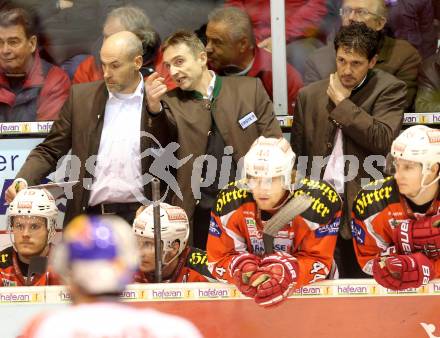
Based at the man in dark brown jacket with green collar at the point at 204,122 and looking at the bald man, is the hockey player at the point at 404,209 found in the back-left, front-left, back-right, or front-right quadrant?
back-left

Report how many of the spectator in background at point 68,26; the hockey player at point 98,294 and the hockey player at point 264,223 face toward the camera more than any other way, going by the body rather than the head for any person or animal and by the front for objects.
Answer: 2

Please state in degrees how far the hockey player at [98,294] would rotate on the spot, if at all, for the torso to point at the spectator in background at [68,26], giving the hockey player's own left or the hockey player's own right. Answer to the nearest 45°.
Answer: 0° — they already face them

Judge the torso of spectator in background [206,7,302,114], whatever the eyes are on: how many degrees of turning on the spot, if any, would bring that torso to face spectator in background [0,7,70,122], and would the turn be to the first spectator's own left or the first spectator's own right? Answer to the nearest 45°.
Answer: approximately 45° to the first spectator's own right

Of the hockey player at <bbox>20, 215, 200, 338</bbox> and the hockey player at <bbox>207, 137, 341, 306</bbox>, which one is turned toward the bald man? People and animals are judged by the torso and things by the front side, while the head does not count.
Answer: the hockey player at <bbox>20, 215, 200, 338</bbox>

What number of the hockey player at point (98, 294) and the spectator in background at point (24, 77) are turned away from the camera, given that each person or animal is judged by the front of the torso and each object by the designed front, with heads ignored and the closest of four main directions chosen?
1

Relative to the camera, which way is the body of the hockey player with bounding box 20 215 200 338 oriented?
away from the camera

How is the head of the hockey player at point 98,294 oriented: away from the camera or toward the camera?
away from the camera
